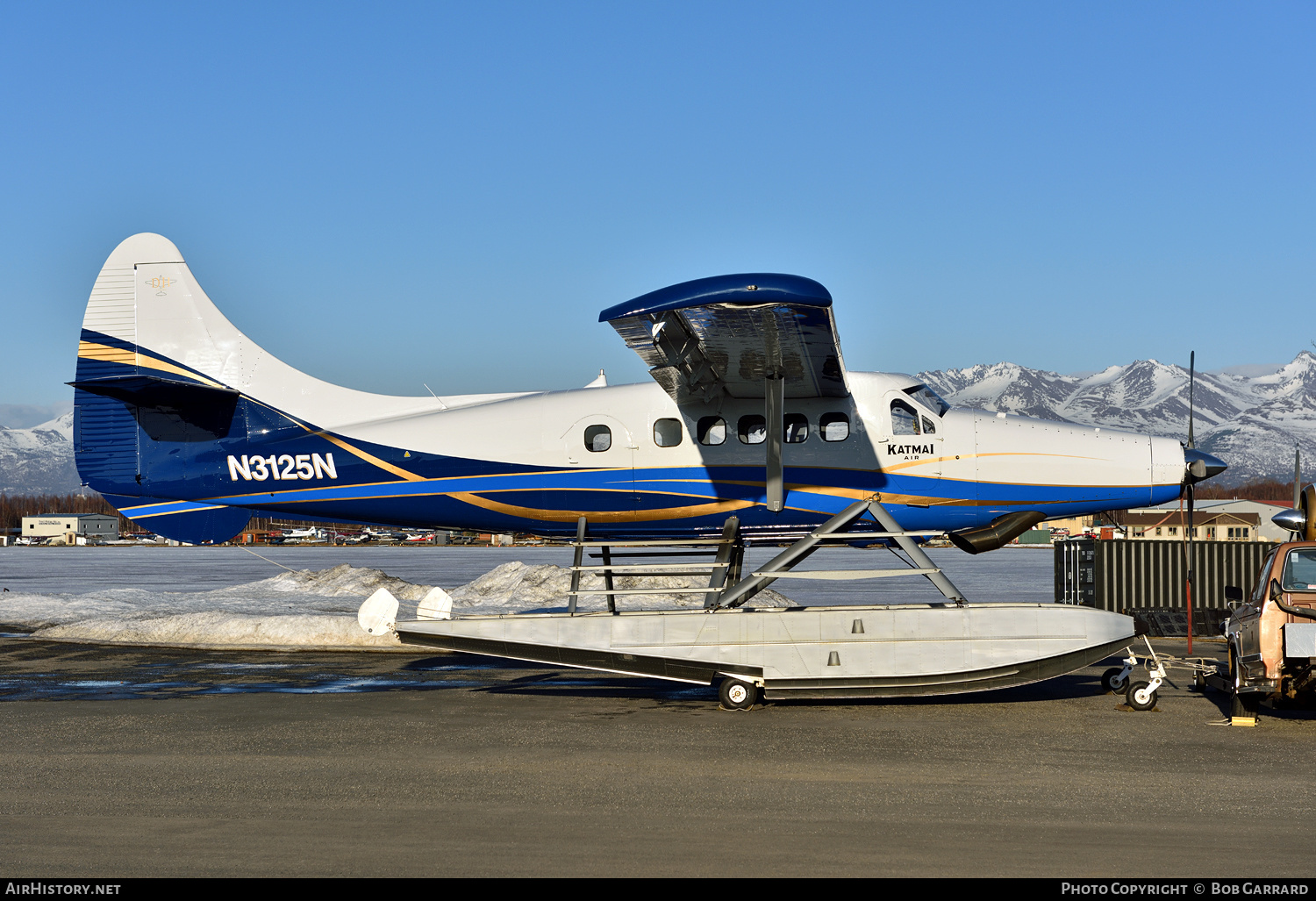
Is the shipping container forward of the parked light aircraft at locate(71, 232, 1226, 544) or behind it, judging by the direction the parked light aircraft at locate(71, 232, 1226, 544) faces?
forward

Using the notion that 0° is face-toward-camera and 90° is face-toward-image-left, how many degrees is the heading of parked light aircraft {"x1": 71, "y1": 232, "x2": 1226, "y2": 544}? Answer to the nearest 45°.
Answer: approximately 270°

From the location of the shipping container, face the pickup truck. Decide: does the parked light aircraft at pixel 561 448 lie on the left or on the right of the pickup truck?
right

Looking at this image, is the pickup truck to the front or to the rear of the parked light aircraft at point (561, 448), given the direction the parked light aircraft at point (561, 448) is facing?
to the front
